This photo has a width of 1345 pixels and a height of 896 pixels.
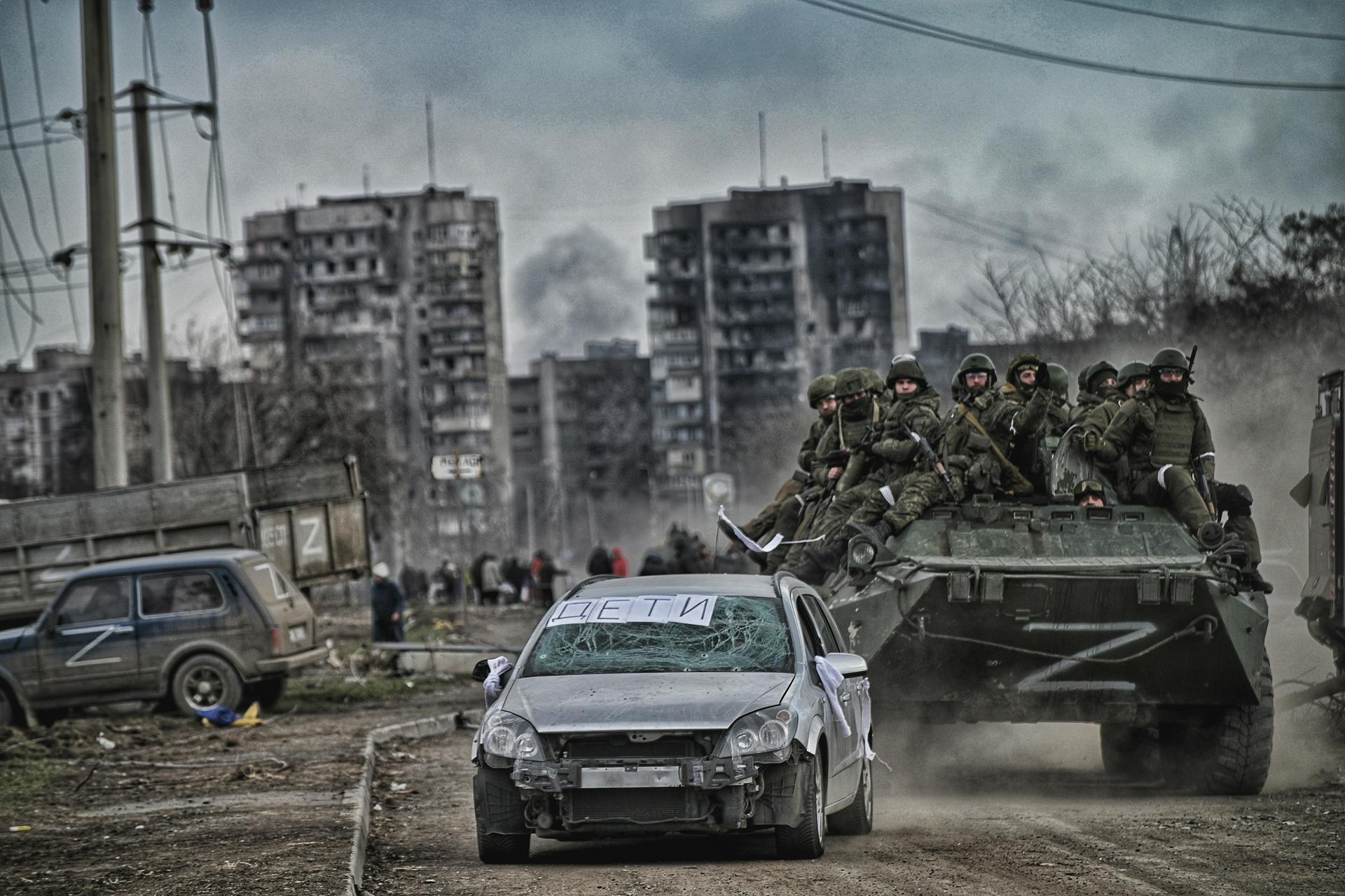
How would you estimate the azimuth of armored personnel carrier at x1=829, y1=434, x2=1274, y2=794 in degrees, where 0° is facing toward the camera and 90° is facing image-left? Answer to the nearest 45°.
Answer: approximately 0°

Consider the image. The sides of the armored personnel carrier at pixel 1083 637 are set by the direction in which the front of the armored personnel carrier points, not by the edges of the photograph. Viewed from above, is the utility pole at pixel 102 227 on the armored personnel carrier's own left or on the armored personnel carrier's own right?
on the armored personnel carrier's own right

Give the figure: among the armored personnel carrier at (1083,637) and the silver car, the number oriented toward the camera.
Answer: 2

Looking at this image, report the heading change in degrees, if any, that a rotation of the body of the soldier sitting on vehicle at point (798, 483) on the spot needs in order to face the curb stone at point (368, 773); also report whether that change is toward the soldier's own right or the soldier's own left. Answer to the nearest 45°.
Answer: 0° — they already face it

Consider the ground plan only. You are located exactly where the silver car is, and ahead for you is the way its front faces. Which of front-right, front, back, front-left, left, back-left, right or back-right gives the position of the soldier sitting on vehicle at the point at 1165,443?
back-left

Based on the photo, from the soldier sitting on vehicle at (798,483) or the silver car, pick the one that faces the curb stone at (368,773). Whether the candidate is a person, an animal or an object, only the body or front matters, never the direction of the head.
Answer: the soldier sitting on vehicle

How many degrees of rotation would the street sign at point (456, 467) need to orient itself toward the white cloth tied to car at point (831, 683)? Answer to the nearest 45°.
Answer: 0° — it already faces it
